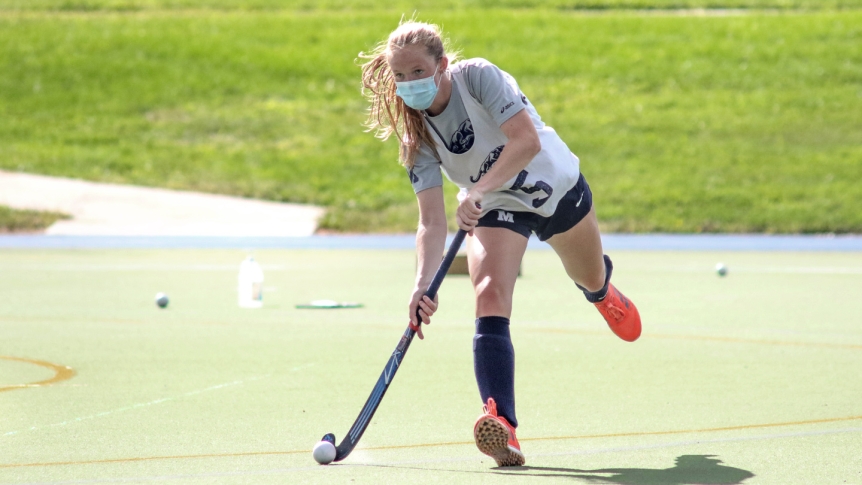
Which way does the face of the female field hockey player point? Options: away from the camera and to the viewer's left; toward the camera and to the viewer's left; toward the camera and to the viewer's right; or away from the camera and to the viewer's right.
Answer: toward the camera and to the viewer's left

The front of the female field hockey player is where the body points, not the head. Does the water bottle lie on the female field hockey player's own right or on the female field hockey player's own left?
on the female field hockey player's own right

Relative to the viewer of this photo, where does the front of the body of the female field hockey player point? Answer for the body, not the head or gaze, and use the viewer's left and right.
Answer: facing the viewer and to the left of the viewer
